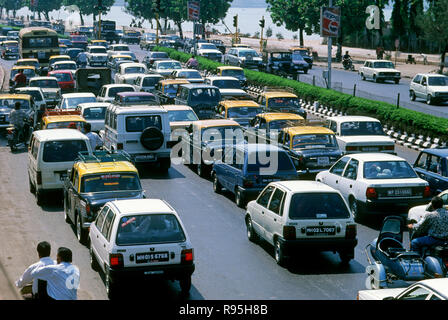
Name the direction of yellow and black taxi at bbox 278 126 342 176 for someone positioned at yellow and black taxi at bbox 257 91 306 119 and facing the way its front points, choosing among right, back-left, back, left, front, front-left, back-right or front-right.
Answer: back-left

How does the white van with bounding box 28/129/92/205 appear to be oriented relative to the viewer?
away from the camera

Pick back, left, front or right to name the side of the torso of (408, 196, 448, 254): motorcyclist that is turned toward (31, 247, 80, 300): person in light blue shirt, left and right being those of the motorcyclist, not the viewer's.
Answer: left

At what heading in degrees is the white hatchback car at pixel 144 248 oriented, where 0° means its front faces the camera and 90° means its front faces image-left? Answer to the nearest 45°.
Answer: approximately 180°

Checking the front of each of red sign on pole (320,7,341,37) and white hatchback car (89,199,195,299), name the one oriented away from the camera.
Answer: the white hatchback car

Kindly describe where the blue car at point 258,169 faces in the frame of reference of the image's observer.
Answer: facing away from the viewer and to the left of the viewer

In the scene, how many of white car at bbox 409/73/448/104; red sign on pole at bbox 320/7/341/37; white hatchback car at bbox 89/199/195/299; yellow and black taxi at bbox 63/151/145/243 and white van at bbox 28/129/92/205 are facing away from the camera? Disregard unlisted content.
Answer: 3

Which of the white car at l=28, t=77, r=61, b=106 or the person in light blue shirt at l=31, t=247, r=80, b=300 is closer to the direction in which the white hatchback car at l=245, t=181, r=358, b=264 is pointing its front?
the white car

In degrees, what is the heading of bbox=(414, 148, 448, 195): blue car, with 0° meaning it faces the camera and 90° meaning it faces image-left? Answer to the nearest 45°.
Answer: approximately 135°

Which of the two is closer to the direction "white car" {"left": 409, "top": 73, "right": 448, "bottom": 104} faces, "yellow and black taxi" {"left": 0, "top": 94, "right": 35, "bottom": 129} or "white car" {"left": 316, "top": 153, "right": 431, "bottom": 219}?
the white car

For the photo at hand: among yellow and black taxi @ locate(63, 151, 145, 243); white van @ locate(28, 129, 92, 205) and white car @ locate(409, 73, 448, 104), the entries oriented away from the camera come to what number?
2

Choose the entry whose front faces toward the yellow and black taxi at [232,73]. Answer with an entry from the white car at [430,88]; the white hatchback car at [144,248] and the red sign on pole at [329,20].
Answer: the white hatchback car

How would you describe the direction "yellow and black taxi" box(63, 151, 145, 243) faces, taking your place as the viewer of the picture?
facing away from the viewer

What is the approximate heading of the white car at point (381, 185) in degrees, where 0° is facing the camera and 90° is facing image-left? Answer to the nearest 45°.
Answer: approximately 135°

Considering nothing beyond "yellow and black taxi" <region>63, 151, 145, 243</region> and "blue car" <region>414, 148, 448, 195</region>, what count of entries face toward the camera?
0

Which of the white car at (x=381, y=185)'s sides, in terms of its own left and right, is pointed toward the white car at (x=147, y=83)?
front

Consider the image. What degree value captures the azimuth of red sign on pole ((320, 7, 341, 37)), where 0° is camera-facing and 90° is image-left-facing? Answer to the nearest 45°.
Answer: approximately 0°
